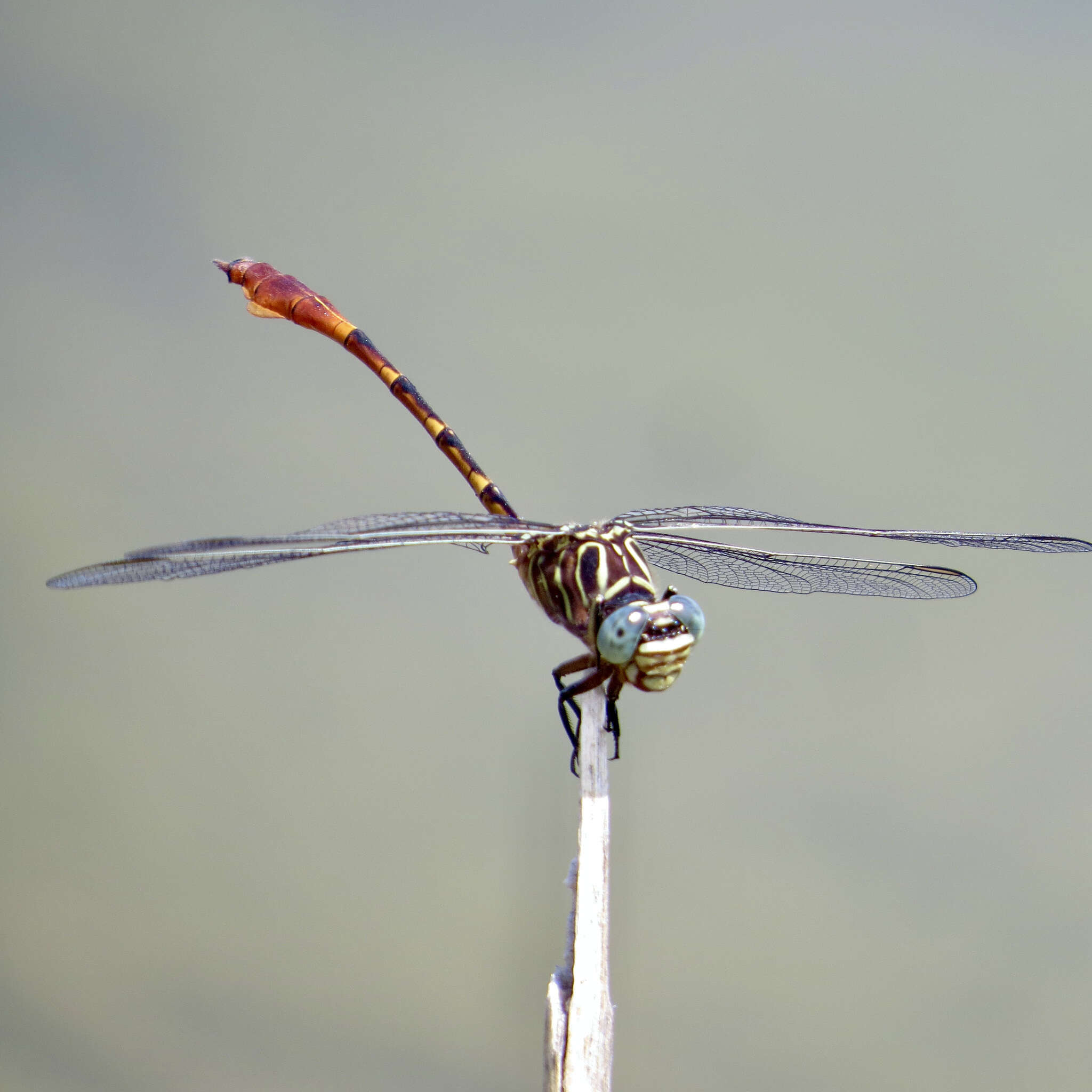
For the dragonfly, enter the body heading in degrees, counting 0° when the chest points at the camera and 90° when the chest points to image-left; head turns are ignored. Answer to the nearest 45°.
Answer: approximately 315°
